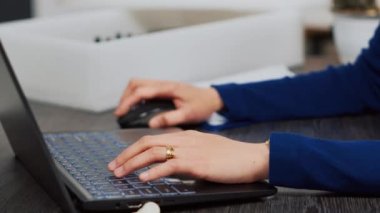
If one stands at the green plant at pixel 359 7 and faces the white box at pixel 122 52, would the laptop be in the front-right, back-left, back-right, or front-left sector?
front-left

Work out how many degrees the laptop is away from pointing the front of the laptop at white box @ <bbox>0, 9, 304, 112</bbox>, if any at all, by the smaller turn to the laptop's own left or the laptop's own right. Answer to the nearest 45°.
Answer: approximately 90° to the laptop's own left

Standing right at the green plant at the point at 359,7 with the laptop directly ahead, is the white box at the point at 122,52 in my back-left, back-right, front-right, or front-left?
front-right

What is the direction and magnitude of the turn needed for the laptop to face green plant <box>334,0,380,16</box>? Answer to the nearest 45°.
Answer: approximately 45° to its left

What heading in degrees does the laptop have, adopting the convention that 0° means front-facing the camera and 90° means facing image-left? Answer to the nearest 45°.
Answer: approximately 270°

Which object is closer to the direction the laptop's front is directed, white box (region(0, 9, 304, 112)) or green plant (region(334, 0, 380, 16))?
the green plant
